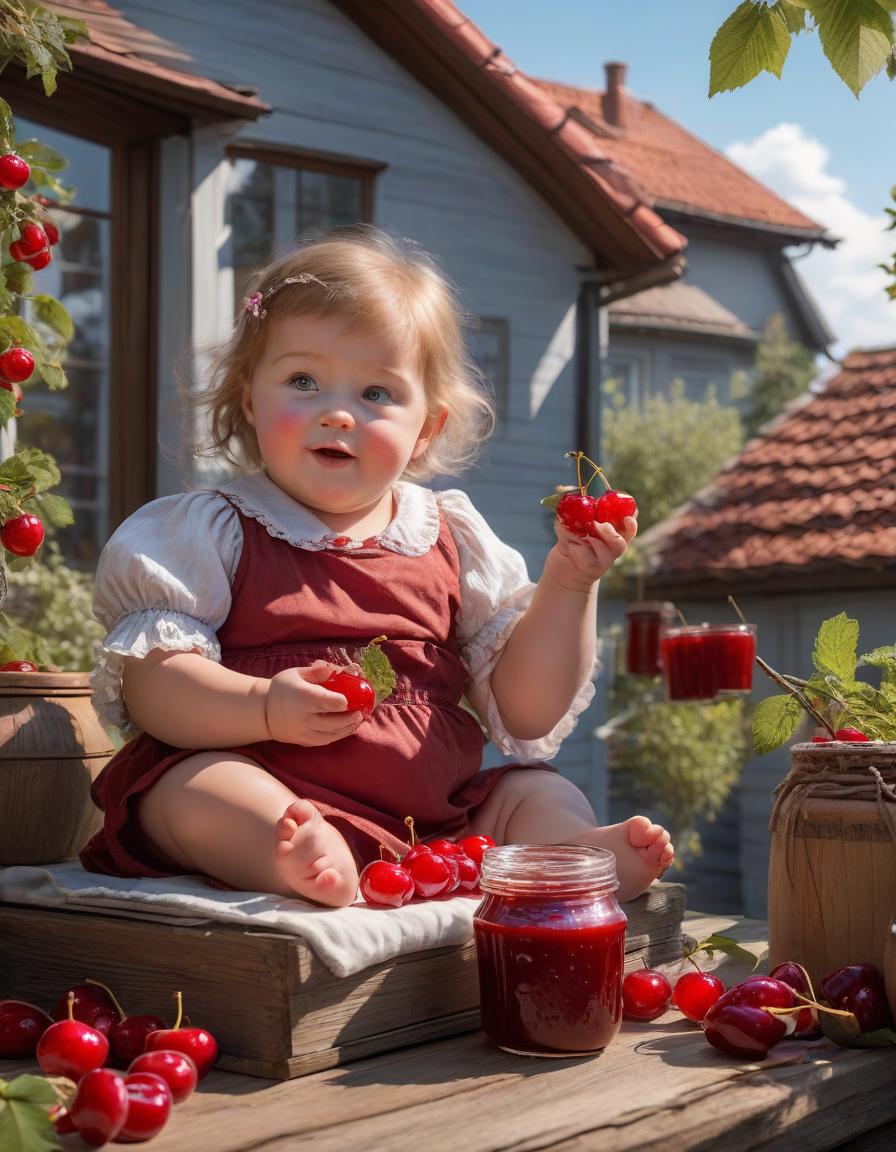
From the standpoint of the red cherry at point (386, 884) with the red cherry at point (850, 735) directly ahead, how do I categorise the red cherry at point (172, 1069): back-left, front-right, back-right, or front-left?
back-right

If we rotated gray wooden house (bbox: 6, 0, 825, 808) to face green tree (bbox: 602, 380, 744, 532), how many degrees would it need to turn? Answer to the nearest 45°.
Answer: approximately 135° to its left

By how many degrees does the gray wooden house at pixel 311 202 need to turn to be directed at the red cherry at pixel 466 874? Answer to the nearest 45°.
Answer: approximately 45° to its right

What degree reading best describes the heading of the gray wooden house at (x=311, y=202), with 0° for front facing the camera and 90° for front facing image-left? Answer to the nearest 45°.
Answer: approximately 315°

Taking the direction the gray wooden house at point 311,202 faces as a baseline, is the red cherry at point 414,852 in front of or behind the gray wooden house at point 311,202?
in front

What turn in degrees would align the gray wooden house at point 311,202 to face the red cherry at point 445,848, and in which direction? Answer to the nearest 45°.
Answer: approximately 45° to its right

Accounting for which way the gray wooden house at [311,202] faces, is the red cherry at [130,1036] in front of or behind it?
in front

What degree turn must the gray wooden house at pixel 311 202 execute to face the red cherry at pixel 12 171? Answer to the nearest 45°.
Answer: approximately 45° to its right

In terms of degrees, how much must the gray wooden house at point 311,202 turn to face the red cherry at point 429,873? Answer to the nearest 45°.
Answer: approximately 45° to its right
